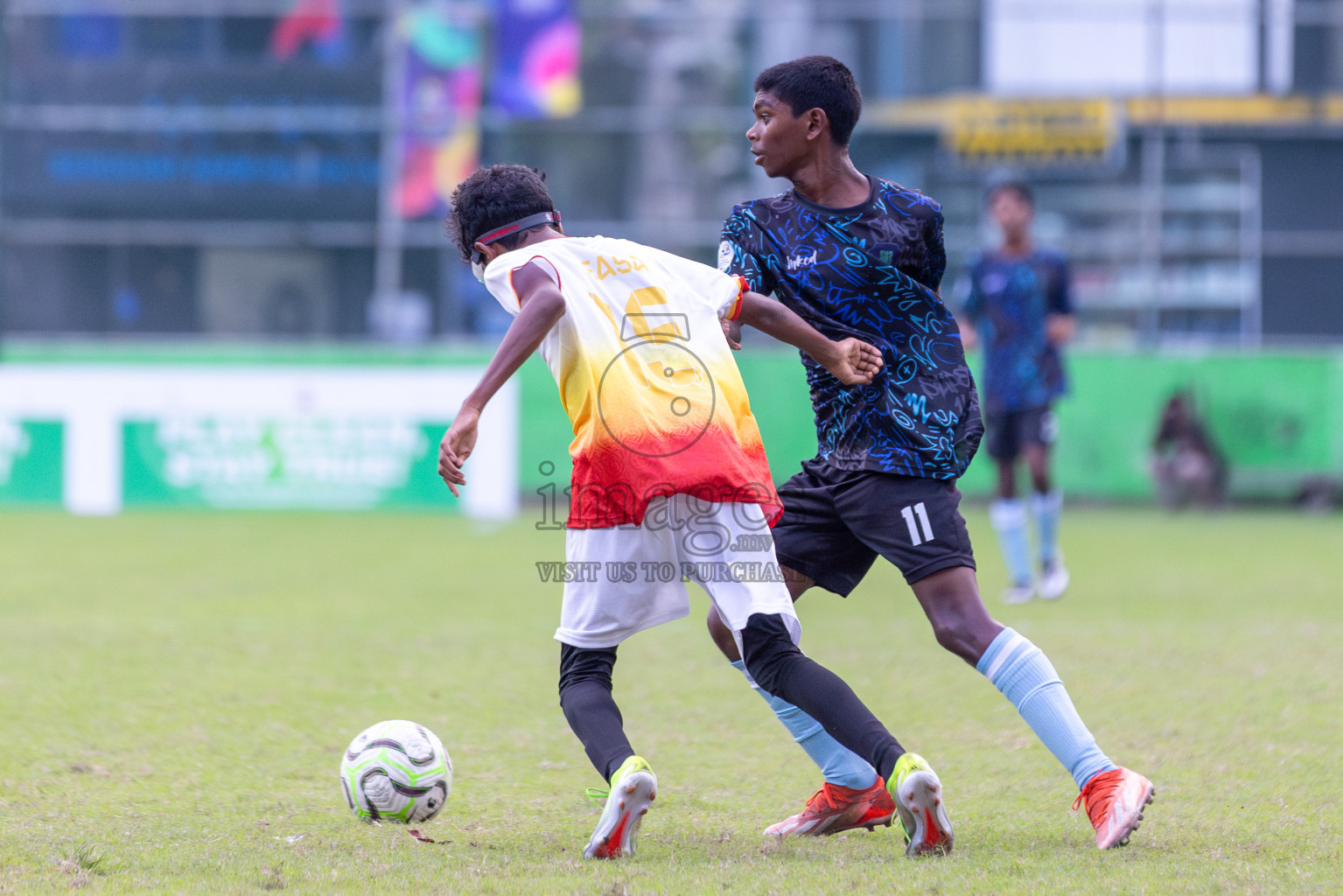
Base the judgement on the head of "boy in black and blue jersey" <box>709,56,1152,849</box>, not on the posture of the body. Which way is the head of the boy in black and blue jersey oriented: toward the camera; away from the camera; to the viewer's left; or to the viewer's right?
to the viewer's left

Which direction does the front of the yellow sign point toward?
toward the camera

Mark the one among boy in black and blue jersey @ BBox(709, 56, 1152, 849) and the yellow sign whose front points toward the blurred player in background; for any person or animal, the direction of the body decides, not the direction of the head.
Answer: the yellow sign

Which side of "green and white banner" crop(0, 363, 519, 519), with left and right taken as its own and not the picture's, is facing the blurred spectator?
left

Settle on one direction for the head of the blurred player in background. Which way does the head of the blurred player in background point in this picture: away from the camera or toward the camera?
toward the camera

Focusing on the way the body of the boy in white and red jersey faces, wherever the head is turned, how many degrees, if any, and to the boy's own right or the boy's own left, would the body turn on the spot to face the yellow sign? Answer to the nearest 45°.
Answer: approximately 45° to the boy's own right

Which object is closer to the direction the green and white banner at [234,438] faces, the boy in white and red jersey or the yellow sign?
the boy in white and red jersey

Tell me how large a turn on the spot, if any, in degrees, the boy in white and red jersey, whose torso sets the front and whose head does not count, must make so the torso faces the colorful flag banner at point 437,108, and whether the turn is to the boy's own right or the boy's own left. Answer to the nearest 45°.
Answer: approximately 45° to the boy's own right

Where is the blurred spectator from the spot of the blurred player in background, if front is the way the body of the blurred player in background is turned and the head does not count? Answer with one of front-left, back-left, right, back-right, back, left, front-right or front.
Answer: back

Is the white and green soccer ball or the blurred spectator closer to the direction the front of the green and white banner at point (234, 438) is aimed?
the white and green soccer ball

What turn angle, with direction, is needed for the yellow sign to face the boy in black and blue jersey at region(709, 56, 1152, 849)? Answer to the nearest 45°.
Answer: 0° — it already faces them

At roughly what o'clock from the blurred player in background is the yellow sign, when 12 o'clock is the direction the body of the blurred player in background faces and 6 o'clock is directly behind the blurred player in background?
The yellow sign is roughly at 6 o'clock from the blurred player in background.

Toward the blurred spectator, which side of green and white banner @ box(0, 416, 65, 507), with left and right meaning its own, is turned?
left

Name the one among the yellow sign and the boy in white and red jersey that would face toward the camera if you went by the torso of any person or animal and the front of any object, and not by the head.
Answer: the yellow sign
